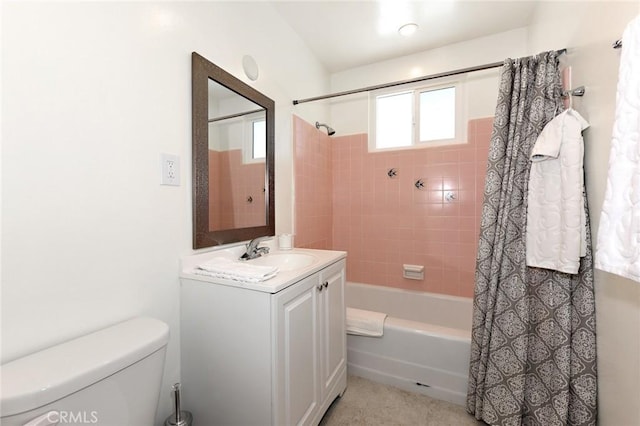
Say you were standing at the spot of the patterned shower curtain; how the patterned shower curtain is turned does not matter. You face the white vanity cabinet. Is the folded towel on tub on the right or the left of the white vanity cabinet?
right

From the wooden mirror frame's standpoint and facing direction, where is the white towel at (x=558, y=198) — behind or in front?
in front

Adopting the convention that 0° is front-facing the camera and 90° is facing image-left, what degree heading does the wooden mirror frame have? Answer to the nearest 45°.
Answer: approximately 315°

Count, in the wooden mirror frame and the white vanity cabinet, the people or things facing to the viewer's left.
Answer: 0

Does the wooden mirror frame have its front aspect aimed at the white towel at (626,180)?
yes

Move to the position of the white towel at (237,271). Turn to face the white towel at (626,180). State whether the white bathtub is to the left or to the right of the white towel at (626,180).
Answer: left

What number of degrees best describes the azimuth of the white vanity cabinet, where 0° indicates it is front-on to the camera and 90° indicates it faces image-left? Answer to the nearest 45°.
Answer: approximately 315°
